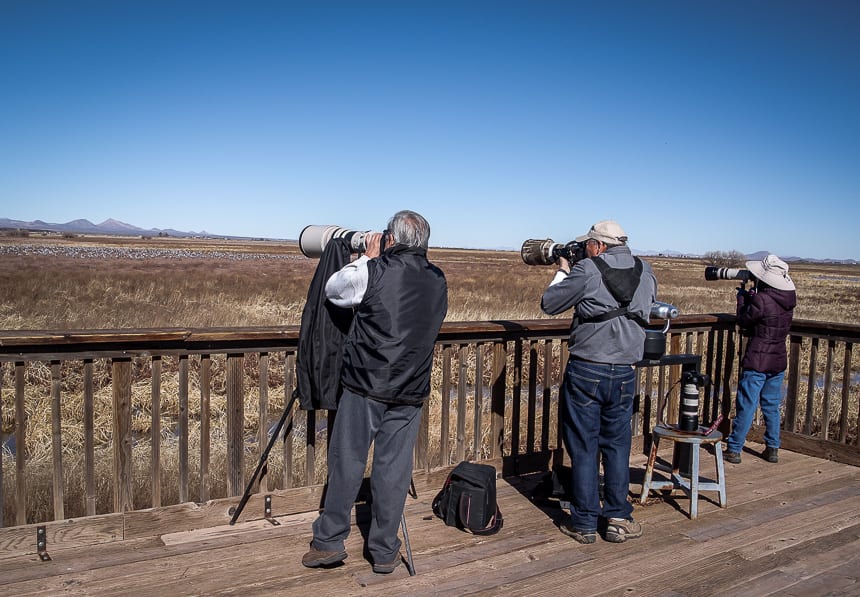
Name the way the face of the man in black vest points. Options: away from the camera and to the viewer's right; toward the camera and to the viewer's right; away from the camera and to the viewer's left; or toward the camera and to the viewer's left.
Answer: away from the camera and to the viewer's left

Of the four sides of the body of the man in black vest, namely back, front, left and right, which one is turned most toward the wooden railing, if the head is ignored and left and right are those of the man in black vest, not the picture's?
front

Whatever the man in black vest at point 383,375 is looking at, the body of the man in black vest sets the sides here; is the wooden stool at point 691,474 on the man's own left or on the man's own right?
on the man's own right

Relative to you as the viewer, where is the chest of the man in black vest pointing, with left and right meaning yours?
facing away from the viewer and to the left of the viewer

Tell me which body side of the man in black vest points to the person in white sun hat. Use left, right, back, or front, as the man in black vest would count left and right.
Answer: right
